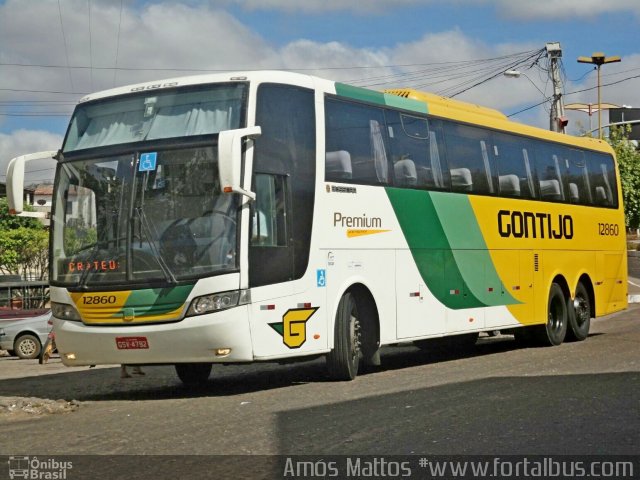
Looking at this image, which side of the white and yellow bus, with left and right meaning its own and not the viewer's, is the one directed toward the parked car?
right

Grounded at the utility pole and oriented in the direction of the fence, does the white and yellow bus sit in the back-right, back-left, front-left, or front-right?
front-left

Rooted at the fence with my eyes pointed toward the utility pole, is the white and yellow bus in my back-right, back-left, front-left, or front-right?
front-right

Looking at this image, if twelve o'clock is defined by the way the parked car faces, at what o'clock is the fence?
The fence is roughly at 3 o'clock from the parked car.

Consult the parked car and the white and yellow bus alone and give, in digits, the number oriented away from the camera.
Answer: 0

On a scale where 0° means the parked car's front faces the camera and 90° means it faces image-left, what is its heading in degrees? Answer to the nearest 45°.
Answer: approximately 90°

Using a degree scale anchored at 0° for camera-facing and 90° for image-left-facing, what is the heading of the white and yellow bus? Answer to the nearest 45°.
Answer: approximately 45°
